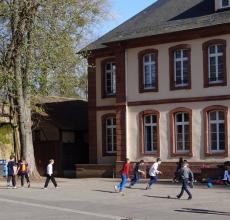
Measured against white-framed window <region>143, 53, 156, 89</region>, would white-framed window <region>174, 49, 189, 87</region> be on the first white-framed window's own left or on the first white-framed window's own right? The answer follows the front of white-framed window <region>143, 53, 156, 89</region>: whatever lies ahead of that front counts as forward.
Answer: on the first white-framed window's own left

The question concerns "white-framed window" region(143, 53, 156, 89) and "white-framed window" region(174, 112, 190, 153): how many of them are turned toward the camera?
2

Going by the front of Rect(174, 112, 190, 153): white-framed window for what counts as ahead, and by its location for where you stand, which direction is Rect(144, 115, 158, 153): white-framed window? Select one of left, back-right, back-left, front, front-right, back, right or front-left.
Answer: back-right

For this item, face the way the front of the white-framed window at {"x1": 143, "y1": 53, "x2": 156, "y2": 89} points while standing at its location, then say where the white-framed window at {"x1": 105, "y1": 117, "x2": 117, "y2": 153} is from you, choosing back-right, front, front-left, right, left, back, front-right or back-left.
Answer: back-right

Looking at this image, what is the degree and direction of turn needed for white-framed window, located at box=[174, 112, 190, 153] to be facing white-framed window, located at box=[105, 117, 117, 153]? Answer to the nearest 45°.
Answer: approximately 135° to its right

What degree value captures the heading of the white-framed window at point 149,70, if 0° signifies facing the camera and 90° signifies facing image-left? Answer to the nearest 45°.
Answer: approximately 0°
